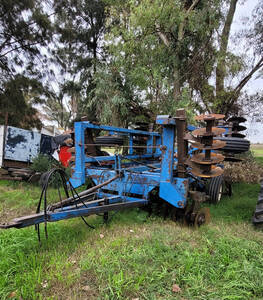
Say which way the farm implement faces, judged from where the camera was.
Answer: facing the viewer and to the left of the viewer

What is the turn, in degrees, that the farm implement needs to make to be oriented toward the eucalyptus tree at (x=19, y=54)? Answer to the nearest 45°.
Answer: approximately 90° to its right
